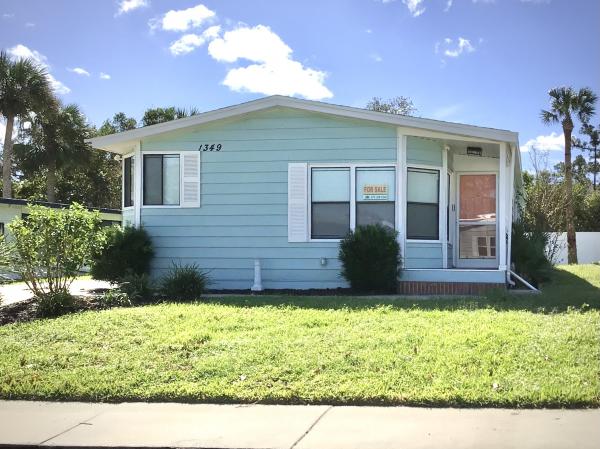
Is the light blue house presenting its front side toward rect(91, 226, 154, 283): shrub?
no

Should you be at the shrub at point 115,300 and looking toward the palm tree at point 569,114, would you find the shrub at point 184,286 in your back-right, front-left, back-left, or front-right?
front-right

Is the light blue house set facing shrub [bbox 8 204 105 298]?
no

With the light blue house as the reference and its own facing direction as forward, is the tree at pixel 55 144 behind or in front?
behind

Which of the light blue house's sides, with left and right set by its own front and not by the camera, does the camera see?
front

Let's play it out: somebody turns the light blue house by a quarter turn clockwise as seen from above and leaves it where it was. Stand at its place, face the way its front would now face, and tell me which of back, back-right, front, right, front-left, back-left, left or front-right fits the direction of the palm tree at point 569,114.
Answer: back-right

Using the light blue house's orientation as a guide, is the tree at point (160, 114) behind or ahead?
behind

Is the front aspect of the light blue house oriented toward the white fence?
no

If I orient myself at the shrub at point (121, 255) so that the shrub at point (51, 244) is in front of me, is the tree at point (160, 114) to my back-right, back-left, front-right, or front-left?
back-right

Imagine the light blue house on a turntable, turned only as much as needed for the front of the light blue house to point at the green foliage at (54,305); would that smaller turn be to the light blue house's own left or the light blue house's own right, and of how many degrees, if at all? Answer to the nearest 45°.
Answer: approximately 45° to the light blue house's own right

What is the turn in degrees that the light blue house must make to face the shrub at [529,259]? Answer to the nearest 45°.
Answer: approximately 90° to its left

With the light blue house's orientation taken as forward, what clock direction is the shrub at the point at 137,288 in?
The shrub is roughly at 2 o'clock from the light blue house.

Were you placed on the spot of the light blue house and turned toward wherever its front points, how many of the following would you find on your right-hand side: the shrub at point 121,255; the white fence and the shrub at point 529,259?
1

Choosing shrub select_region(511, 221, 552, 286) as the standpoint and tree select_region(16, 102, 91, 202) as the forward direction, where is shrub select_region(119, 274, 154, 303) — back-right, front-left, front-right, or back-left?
front-left

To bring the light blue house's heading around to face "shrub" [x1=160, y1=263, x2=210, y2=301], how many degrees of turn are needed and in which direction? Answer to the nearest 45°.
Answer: approximately 45° to its right
